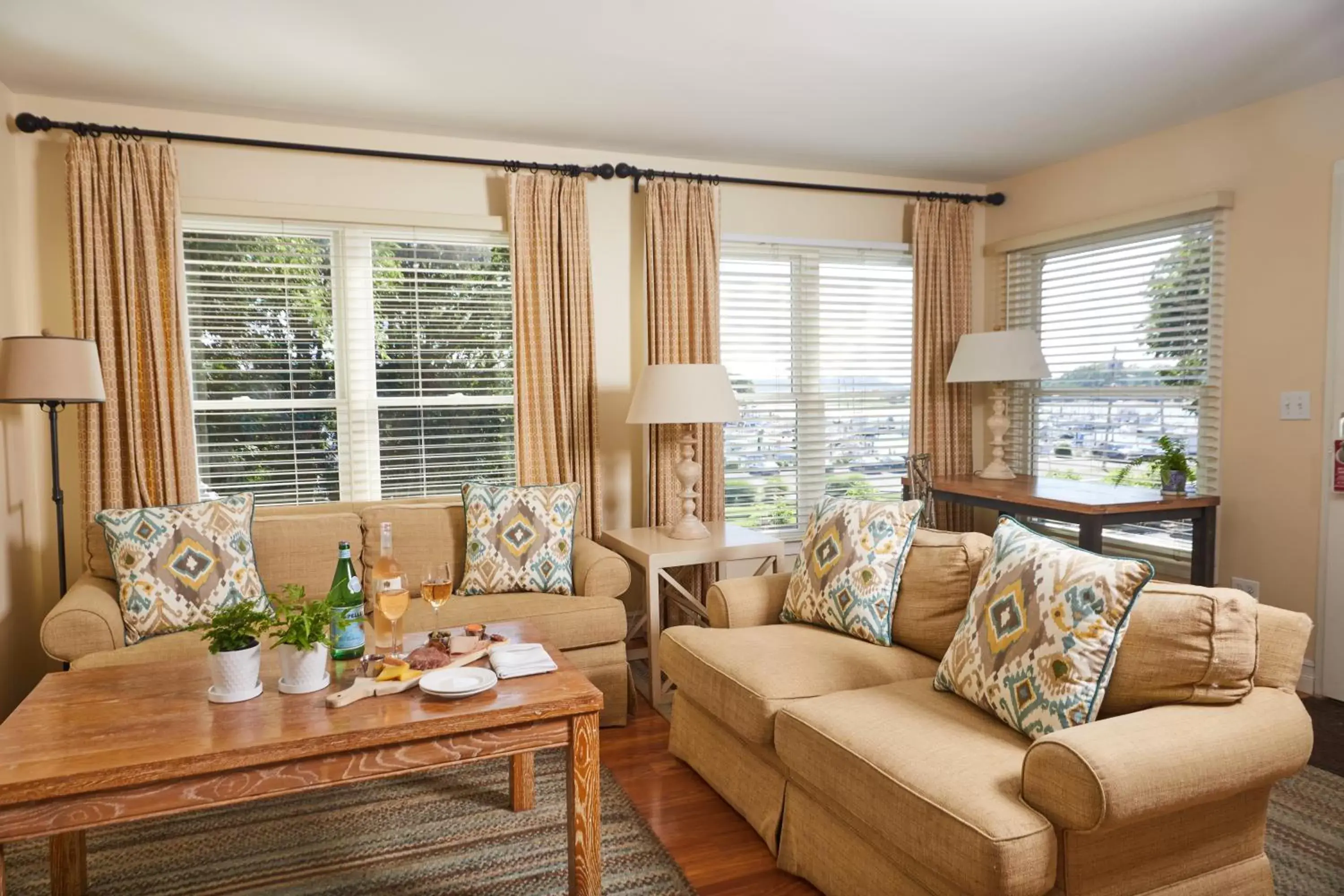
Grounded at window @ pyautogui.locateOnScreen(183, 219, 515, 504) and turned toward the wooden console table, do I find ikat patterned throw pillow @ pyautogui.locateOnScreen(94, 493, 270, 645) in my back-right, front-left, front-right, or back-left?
back-right

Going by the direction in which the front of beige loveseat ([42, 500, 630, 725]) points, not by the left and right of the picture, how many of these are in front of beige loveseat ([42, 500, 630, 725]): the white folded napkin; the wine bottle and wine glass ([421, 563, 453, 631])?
3

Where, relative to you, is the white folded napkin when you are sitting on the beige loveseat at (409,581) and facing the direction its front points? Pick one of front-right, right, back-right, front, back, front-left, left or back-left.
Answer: front

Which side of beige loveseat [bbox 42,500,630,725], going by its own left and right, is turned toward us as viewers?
front

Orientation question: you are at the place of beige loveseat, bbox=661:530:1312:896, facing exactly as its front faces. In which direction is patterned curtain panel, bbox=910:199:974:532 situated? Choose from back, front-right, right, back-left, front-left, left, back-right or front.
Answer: back-right

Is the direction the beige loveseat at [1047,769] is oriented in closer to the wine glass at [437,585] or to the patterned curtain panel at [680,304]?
the wine glass

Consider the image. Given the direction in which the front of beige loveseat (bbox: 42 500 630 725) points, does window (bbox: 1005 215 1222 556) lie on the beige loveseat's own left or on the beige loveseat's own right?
on the beige loveseat's own left

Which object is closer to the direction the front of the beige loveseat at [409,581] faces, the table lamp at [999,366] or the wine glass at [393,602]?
the wine glass

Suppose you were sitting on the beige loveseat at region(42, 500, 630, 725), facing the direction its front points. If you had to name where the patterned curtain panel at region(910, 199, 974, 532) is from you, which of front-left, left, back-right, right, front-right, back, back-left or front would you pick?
left

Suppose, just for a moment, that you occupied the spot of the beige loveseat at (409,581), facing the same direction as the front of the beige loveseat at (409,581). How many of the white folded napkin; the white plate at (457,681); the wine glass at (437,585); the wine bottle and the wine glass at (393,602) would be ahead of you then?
5

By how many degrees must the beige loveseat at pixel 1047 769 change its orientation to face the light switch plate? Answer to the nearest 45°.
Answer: approximately 180°

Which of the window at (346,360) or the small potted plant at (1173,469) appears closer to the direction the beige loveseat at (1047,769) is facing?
the window

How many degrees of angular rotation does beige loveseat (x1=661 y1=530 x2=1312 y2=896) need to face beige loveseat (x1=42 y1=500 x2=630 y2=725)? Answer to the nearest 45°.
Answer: approximately 45° to its right

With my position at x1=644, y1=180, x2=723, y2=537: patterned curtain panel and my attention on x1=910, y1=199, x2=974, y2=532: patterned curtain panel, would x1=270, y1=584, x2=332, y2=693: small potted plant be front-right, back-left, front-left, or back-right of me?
back-right

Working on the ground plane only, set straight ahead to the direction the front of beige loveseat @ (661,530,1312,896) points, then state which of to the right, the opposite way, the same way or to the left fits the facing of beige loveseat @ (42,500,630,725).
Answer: to the left

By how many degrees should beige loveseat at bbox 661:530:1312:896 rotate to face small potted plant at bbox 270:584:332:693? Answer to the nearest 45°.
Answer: approximately 45° to its right

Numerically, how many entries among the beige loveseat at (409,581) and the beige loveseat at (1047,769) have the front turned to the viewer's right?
0
